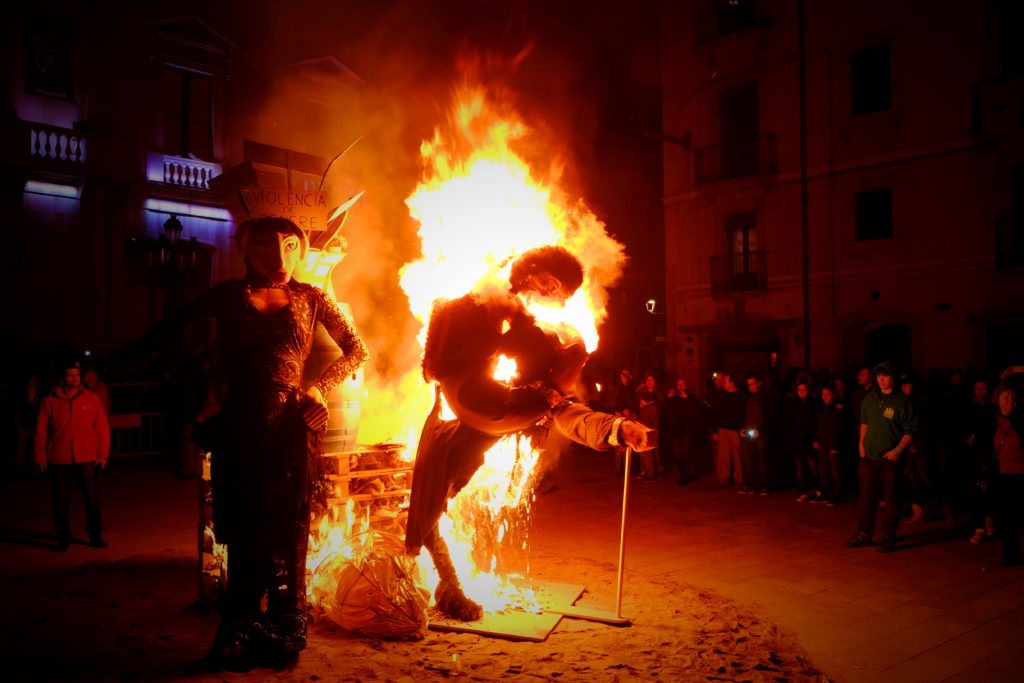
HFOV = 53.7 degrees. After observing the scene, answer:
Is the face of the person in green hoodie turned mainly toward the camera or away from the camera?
toward the camera

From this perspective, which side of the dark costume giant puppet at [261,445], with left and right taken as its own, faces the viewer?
front

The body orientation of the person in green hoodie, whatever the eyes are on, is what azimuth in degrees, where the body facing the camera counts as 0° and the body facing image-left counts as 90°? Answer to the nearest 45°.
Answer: approximately 45°

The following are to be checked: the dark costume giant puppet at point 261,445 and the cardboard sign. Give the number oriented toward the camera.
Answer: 2

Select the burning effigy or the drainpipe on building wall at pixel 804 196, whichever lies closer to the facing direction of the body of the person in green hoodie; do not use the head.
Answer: the burning effigy

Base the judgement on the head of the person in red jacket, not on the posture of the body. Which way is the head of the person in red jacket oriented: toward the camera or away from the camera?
toward the camera

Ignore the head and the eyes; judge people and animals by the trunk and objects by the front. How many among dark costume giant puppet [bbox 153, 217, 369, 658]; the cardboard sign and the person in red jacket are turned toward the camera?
3

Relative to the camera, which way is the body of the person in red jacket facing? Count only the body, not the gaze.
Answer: toward the camera

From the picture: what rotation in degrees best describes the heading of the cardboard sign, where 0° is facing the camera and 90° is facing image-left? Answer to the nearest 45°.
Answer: approximately 0°

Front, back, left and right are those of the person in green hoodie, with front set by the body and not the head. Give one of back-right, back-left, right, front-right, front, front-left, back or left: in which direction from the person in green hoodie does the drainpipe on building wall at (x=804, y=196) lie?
back-right

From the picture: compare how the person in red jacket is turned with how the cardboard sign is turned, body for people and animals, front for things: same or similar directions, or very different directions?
same or similar directions
